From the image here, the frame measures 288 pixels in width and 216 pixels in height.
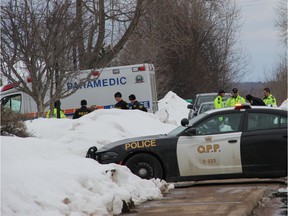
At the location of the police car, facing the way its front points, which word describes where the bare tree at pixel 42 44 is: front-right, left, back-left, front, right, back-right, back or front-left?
front-right

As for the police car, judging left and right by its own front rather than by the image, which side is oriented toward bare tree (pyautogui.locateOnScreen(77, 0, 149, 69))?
right

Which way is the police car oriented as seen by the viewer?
to the viewer's left

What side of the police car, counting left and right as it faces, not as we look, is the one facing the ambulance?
right

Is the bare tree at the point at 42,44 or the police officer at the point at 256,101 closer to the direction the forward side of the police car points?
the bare tree

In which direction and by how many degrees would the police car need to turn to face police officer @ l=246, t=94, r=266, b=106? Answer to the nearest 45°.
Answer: approximately 90° to its right
